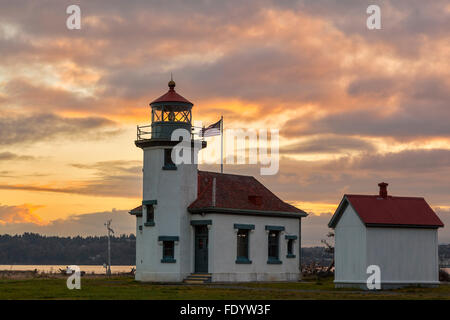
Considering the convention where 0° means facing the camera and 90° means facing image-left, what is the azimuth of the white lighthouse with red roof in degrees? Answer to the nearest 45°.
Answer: approximately 0°

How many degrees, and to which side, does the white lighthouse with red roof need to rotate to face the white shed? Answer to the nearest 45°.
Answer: approximately 45° to its left
